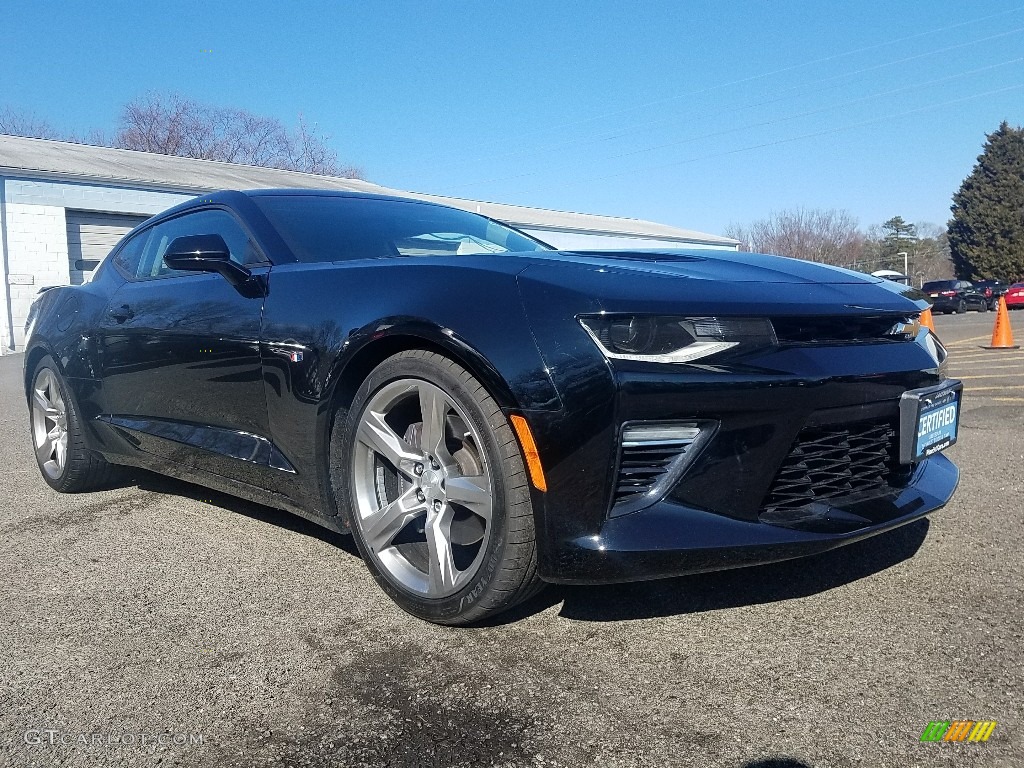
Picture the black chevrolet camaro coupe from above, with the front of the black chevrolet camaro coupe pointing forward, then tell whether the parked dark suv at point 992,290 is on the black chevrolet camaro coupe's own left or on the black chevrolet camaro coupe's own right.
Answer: on the black chevrolet camaro coupe's own left

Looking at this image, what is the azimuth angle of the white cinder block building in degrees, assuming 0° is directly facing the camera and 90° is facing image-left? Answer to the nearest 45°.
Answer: approximately 315°

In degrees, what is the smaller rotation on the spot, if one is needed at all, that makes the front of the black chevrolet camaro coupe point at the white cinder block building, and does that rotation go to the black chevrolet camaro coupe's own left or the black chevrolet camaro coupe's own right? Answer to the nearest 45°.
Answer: approximately 180°

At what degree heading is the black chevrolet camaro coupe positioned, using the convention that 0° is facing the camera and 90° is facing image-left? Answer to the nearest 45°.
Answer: approximately 315°

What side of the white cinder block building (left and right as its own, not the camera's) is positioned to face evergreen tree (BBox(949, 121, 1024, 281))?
left

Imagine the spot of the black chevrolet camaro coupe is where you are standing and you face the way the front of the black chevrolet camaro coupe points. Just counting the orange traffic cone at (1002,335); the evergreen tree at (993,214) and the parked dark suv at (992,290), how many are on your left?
3

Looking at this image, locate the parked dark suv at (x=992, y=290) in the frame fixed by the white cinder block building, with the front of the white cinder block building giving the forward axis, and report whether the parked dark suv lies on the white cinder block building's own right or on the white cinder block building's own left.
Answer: on the white cinder block building's own left
